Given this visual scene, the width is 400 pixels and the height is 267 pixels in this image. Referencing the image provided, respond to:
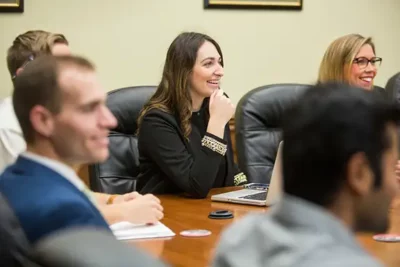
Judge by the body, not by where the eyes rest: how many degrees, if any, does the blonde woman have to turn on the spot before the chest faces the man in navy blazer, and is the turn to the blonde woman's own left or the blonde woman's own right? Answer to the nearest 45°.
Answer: approximately 45° to the blonde woman's own right

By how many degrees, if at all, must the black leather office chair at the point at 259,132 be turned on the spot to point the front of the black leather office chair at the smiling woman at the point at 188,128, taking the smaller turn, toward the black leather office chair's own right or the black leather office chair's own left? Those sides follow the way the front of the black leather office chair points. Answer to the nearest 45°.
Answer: approximately 90° to the black leather office chair's own right

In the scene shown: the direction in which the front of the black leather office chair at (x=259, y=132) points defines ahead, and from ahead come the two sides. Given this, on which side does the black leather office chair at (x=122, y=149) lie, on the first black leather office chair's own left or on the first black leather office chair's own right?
on the first black leather office chair's own right

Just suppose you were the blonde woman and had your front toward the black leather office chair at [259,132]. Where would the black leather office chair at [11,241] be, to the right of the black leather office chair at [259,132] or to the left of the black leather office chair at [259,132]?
left

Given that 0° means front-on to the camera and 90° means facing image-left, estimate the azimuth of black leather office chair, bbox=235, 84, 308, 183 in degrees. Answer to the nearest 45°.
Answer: approximately 315°

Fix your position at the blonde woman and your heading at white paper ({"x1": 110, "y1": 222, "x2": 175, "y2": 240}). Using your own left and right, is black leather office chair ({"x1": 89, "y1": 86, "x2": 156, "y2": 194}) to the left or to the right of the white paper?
right

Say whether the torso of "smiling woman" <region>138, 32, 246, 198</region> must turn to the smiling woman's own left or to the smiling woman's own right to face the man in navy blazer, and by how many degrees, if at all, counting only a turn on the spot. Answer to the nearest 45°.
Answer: approximately 45° to the smiling woman's own right

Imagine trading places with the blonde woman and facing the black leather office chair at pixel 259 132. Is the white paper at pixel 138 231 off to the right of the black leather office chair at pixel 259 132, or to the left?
left

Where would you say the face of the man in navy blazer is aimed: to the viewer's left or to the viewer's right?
to the viewer's right

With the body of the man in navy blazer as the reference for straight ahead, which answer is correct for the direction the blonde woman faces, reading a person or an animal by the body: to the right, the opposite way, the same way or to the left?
to the right

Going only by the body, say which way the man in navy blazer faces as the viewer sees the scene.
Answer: to the viewer's right

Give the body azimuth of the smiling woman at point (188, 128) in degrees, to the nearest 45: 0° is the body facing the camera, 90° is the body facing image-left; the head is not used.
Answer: approximately 315°

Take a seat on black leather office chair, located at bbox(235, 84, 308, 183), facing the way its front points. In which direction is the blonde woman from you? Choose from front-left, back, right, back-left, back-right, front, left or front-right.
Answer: left
